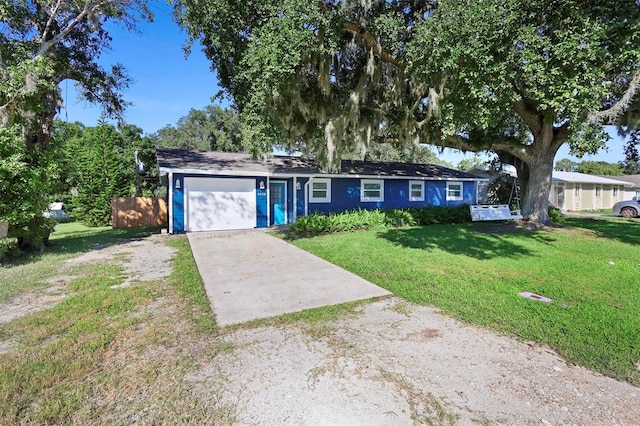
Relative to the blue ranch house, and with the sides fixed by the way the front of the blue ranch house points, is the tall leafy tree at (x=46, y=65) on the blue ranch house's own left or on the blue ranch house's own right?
on the blue ranch house's own right

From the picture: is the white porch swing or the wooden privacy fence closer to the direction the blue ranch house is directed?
the white porch swing

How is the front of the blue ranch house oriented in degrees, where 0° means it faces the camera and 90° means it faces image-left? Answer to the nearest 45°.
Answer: approximately 315°

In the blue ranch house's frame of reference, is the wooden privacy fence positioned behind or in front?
behind

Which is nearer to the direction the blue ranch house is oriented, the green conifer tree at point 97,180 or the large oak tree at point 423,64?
the large oak tree

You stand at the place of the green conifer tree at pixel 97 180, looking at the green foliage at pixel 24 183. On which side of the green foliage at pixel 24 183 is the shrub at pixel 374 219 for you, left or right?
left

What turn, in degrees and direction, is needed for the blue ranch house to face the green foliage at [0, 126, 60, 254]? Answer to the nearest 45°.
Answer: approximately 90° to its right

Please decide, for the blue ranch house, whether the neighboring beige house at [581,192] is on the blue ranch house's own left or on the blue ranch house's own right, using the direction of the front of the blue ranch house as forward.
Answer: on the blue ranch house's own left
